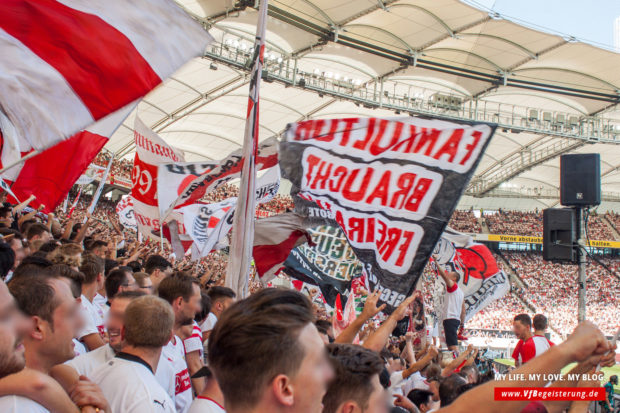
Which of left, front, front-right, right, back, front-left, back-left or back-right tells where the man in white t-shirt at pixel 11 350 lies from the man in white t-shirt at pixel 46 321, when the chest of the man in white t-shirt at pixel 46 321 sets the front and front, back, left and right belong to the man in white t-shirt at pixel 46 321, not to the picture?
right

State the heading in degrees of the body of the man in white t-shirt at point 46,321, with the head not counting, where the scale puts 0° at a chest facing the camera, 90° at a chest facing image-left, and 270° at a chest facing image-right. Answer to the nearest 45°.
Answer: approximately 270°

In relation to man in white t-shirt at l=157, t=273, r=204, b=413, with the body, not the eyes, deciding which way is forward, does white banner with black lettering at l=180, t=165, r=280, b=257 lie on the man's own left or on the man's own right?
on the man's own left

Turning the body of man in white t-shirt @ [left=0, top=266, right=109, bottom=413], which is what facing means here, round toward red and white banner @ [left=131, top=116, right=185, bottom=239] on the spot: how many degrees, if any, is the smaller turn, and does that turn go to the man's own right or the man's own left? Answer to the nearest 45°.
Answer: approximately 90° to the man's own left
